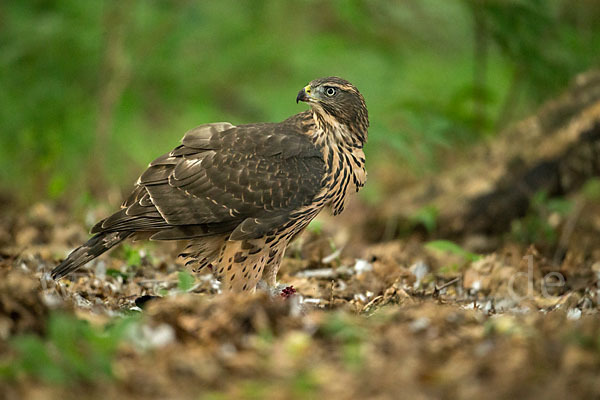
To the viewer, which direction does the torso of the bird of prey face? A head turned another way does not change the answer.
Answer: to the viewer's right
